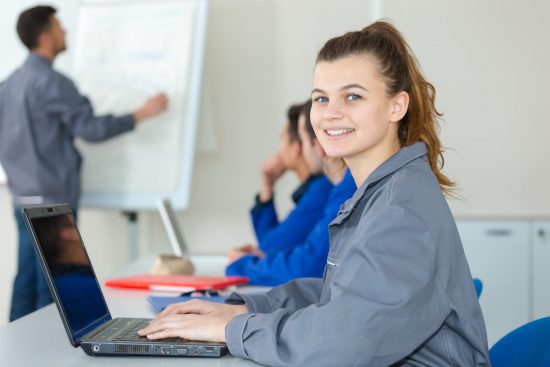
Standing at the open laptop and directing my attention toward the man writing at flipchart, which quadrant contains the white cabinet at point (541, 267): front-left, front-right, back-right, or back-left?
front-right

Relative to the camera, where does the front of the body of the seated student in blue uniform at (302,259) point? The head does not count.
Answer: to the viewer's left

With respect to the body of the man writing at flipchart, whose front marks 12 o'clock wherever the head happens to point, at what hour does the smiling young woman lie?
The smiling young woman is roughly at 4 o'clock from the man writing at flipchart.

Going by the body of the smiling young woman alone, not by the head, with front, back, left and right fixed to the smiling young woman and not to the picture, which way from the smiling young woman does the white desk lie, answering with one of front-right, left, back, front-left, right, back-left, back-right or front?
front

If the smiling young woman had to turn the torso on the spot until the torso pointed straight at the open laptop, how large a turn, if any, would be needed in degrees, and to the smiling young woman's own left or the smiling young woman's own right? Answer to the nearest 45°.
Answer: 0° — they already face it

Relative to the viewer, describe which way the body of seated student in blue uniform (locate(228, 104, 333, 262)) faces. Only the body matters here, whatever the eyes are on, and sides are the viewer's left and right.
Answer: facing to the left of the viewer

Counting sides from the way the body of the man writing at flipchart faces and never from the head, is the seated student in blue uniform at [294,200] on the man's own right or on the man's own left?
on the man's own right

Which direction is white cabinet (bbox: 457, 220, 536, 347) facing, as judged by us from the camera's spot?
facing the viewer

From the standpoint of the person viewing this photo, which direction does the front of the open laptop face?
facing to the right of the viewer

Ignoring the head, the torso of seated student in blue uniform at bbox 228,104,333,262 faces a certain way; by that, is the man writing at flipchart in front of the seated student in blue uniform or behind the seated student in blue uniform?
in front

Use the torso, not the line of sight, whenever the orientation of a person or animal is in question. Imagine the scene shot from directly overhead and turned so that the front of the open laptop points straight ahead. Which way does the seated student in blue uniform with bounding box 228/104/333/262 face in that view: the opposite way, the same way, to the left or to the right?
the opposite way

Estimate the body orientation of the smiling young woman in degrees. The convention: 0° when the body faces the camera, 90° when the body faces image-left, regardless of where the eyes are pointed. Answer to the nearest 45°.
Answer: approximately 90°

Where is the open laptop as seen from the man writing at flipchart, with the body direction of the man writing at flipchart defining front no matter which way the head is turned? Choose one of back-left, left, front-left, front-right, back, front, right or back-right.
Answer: back-right
